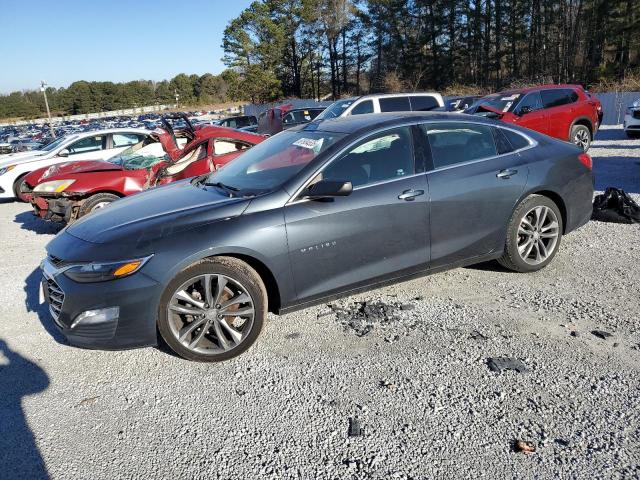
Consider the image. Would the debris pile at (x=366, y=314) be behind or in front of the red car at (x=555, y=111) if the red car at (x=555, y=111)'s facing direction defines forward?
in front

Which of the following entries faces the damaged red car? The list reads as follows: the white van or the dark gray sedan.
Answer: the white van

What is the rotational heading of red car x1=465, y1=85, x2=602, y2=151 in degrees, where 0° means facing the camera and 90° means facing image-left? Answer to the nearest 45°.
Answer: approximately 45°

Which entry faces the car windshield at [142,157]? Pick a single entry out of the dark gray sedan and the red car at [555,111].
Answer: the red car

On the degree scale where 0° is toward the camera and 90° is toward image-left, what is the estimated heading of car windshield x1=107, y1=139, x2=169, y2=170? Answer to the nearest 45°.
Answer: approximately 45°

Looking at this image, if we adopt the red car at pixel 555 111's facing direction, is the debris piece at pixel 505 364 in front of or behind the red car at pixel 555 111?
in front

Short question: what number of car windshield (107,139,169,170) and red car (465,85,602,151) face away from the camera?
0

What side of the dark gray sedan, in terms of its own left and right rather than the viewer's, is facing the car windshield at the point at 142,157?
right

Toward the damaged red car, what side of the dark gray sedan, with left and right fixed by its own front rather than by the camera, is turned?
right
